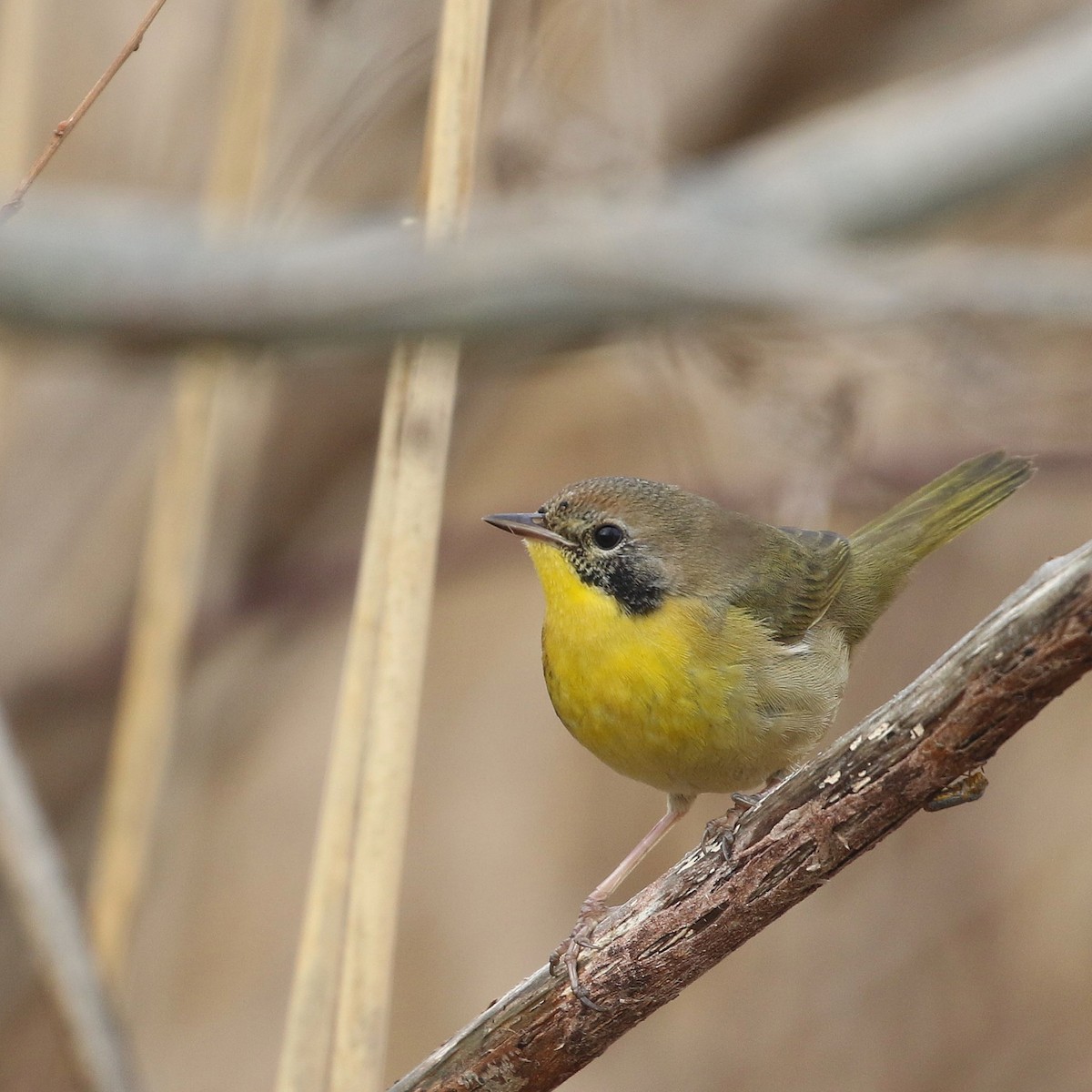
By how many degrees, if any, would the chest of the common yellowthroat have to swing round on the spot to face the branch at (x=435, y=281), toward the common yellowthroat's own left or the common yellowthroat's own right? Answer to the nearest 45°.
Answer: approximately 45° to the common yellowthroat's own left

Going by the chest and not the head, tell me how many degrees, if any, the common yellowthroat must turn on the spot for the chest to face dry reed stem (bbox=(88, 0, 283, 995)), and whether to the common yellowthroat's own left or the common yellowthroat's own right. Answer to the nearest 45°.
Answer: approximately 45° to the common yellowthroat's own right

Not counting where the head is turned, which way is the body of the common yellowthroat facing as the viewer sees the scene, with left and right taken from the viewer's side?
facing the viewer and to the left of the viewer

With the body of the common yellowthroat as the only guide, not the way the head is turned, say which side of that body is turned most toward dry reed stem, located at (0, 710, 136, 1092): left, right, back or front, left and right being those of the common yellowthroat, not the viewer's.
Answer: front

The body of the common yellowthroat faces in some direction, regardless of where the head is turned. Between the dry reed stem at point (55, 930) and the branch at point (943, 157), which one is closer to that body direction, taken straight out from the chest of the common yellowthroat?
the dry reed stem

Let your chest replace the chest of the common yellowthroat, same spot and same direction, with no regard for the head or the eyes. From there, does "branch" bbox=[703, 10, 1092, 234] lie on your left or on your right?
on your left
